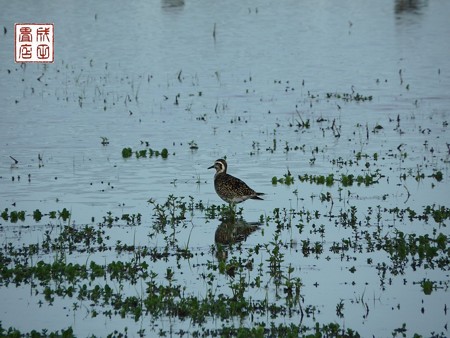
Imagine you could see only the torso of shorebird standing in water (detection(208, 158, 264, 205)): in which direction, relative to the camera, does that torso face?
to the viewer's left
